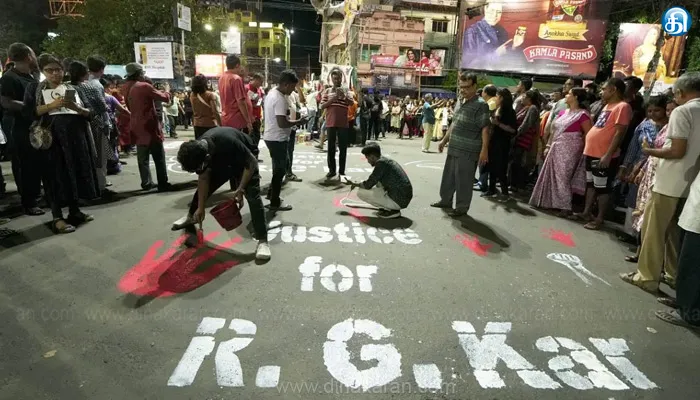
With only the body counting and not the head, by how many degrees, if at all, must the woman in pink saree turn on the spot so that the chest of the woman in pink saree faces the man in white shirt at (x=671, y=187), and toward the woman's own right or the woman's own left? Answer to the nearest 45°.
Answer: approximately 45° to the woman's own left

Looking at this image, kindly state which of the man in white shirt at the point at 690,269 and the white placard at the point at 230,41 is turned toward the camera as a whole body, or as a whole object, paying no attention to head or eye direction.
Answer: the white placard

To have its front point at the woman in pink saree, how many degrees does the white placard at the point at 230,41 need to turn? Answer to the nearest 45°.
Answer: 0° — it already faces them

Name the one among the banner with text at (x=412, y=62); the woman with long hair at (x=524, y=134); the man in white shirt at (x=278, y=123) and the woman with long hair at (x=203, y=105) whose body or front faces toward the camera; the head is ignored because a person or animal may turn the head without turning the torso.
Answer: the banner with text

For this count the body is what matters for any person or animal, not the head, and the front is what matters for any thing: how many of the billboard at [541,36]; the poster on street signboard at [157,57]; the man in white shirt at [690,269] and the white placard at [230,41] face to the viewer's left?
1

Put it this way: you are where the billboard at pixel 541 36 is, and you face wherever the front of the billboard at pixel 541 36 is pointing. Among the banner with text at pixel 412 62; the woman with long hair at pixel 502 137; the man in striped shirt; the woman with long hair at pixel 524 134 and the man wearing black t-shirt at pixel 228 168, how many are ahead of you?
4

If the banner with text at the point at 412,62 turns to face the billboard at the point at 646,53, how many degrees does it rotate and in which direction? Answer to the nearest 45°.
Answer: approximately 45° to its left

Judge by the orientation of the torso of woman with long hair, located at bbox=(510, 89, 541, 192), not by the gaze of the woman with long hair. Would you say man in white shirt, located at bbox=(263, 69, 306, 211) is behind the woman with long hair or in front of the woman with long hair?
in front

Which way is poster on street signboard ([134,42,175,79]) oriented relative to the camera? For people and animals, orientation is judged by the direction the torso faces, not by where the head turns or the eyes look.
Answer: toward the camera

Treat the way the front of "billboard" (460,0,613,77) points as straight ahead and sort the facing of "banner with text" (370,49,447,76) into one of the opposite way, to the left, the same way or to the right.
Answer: the same way

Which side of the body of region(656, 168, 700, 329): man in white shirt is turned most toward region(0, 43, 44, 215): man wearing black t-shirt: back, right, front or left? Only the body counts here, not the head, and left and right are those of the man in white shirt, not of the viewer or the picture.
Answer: front

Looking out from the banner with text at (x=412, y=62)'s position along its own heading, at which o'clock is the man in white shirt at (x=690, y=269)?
The man in white shirt is roughly at 12 o'clock from the banner with text.

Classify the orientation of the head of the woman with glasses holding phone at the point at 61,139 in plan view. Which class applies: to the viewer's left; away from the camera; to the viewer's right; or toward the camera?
toward the camera

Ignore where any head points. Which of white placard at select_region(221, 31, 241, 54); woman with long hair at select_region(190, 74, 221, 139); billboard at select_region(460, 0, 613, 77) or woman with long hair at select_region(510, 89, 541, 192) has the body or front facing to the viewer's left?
woman with long hair at select_region(510, 89, 541, 192)
